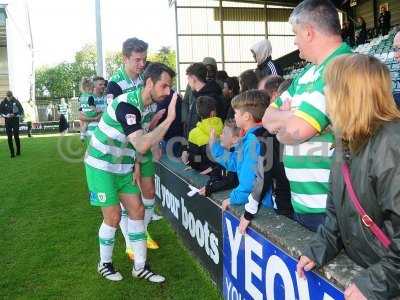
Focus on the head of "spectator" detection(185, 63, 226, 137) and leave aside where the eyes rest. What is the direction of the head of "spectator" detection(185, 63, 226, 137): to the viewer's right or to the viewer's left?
to the viewer's left

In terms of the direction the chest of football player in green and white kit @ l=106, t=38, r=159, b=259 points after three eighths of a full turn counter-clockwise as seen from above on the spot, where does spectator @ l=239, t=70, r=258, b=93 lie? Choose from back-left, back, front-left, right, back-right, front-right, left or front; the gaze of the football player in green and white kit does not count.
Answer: right

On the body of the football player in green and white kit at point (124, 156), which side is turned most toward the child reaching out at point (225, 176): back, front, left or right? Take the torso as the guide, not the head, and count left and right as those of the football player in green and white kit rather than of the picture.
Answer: front

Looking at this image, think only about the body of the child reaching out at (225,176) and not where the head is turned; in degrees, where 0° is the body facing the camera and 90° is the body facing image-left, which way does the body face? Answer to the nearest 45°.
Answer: approximately 90°

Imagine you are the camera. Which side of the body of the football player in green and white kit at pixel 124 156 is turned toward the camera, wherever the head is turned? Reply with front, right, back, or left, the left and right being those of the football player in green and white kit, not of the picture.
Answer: right

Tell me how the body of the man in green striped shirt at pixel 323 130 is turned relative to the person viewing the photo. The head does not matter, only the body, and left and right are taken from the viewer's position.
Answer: facing to the left of the viewer

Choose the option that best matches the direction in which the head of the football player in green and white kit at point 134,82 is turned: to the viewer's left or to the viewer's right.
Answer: to the viewer's right

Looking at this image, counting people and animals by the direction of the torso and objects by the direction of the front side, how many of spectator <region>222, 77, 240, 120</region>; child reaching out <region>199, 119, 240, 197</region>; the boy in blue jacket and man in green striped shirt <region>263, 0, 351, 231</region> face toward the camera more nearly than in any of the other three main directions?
0

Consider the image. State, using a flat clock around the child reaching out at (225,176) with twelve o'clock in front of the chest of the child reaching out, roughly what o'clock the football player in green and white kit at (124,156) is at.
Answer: The football player in green and white kit is roughly at 12 o'clock from the child reaching out.

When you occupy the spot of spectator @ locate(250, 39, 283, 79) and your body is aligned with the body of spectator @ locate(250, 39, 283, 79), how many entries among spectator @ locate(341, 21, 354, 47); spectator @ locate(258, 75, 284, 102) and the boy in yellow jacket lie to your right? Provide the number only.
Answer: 1

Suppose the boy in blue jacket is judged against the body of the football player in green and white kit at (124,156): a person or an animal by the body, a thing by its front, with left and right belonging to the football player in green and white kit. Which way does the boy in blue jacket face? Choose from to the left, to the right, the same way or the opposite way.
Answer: the opposite way

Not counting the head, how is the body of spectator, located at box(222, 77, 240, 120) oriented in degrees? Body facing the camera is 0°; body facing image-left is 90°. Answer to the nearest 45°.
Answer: approximately 90°
